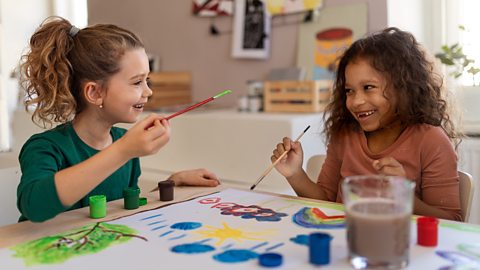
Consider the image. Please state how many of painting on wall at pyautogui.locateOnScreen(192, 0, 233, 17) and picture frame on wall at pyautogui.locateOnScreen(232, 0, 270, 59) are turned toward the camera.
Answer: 2

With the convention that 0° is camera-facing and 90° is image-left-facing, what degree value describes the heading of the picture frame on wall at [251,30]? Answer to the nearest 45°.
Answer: approximately 0°

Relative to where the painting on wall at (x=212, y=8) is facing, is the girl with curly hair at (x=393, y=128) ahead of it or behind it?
ahead

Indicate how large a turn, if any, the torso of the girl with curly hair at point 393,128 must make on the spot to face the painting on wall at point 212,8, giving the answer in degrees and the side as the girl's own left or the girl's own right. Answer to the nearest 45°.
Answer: approximately 90° to the girl's own right

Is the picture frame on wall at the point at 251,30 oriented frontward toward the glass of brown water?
yes

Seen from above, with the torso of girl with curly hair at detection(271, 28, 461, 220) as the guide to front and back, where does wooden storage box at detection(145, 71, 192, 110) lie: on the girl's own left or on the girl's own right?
on the girl's own right

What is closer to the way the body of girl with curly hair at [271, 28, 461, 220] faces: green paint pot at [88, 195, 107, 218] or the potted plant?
the green paint pot

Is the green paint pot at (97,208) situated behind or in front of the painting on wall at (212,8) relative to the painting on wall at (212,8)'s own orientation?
in front
